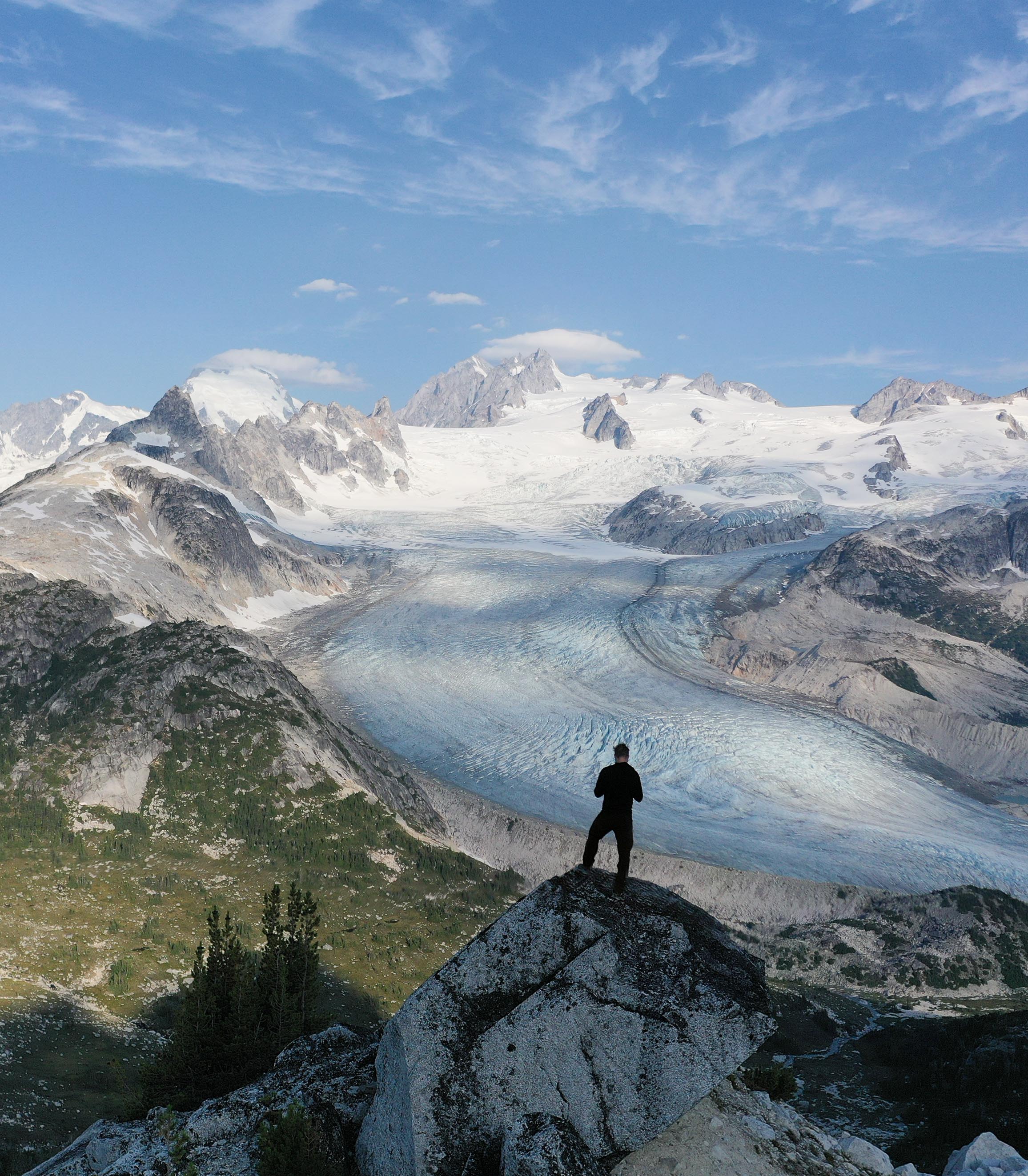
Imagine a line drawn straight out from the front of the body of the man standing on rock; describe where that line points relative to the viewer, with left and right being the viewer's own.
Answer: facing away from the viewer

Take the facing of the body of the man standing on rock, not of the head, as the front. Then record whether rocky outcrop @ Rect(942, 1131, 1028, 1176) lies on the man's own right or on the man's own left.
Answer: on the man's own right

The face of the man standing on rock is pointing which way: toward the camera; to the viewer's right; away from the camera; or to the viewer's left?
away from the camera
